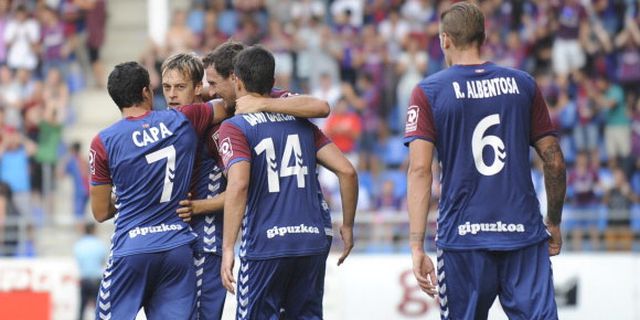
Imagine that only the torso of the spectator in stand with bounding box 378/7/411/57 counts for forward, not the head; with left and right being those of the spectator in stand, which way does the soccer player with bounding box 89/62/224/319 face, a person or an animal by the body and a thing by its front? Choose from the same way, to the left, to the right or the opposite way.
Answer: the opposite way

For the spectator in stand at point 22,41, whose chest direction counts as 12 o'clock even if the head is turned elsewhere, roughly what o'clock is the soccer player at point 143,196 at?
The soccer player is roughly at 12 o'clock from the spectator in stand.

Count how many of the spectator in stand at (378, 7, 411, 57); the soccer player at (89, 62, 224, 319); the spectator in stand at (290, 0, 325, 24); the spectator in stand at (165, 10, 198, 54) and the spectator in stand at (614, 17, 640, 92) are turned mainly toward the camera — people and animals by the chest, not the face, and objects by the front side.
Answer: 4

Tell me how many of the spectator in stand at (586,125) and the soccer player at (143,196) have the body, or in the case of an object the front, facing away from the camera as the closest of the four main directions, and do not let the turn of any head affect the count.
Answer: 1

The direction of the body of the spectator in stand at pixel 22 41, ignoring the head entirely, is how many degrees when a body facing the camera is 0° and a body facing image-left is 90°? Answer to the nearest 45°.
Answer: approximately 0°

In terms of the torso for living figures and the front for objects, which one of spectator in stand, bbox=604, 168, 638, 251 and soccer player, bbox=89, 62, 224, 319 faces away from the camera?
the soccer player

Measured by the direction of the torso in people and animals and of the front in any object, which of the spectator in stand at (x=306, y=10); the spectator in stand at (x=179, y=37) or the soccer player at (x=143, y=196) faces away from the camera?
the soccer player

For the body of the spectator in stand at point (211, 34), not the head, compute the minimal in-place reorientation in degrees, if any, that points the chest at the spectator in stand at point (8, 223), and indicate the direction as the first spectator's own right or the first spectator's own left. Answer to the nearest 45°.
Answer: approximately 45° to the first spectator's own right

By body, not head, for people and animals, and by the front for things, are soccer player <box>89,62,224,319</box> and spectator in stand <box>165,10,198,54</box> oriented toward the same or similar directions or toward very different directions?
very different directions

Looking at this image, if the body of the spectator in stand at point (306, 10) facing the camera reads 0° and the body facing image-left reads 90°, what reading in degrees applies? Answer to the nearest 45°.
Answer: approximately 0°
